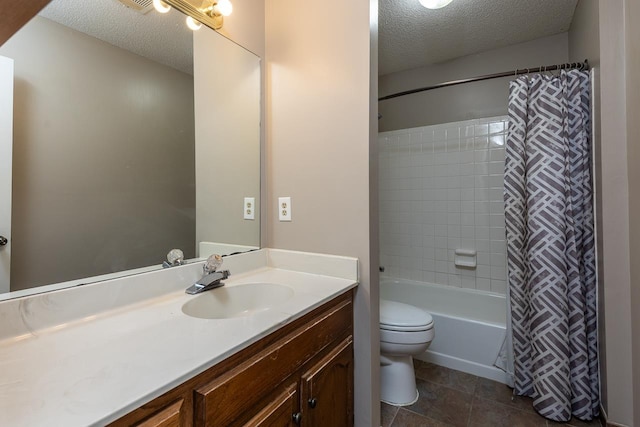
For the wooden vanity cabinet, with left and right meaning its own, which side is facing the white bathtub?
left

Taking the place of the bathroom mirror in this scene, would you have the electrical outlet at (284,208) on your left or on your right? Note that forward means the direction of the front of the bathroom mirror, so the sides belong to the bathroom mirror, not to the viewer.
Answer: on your left

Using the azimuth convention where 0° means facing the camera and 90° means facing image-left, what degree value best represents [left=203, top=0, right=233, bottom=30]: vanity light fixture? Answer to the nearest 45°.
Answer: approximately 315°

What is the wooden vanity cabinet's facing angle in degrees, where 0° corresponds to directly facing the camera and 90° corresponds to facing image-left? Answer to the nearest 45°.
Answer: approximately 315°

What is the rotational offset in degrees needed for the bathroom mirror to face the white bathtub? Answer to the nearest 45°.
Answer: approximately 45° to its left

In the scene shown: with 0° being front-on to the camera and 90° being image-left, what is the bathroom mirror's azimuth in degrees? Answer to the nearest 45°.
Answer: approximately 315°
